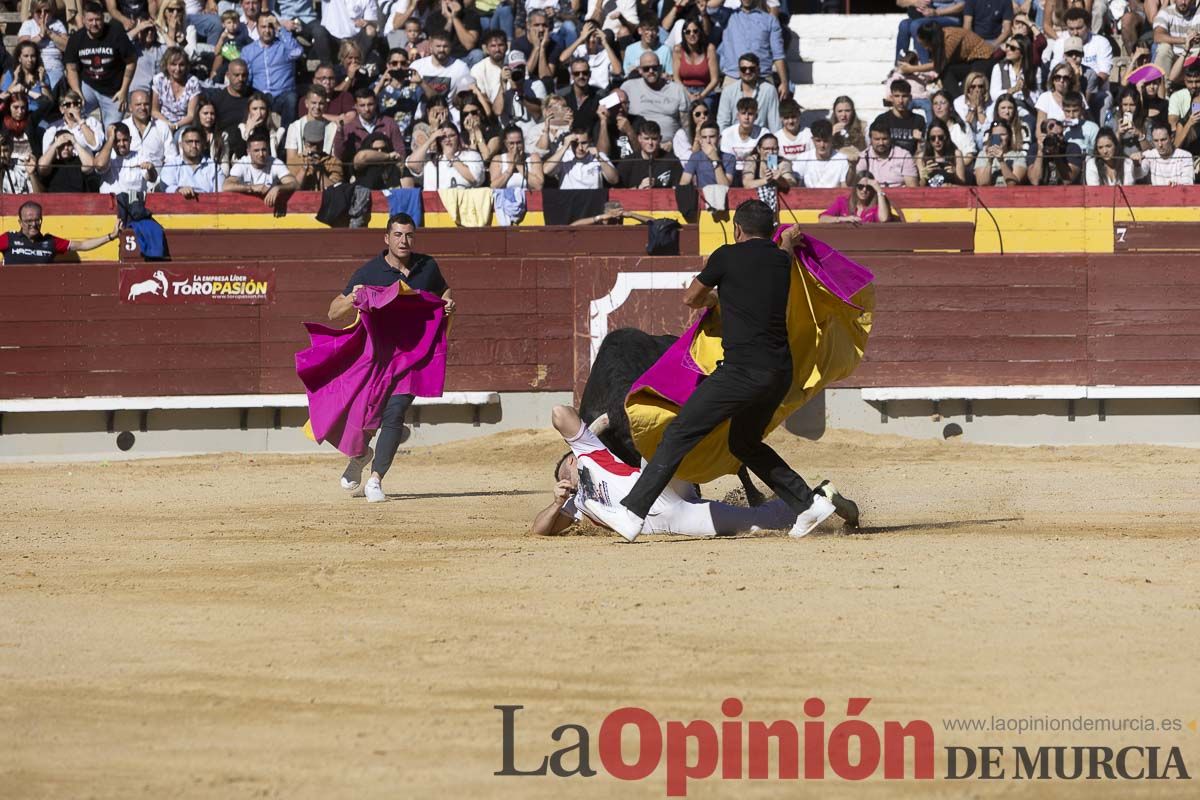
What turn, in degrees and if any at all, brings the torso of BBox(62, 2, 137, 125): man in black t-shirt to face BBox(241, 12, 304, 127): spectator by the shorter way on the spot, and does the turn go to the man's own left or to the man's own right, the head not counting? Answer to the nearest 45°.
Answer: approximately 90° to the man's own left

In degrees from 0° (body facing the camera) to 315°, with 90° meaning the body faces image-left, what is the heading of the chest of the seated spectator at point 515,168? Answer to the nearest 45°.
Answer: approximately 0°

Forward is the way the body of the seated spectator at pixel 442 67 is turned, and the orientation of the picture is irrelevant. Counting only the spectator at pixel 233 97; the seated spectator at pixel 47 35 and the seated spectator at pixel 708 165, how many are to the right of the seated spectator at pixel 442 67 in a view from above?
2

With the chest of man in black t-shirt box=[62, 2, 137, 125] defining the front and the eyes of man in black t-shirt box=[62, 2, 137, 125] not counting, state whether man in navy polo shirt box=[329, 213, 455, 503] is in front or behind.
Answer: in front

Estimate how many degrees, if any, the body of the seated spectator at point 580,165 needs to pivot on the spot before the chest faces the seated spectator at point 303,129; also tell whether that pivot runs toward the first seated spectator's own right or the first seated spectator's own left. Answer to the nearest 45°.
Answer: approximately 90° to the first seated spectator's own right

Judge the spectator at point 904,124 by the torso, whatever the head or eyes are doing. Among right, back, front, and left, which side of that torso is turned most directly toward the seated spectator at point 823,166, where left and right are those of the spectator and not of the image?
right

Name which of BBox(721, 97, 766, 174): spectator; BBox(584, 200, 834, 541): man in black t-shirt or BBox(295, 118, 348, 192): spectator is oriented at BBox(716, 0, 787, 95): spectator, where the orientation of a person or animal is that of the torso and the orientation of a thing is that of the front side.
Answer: the man in black t-shirt

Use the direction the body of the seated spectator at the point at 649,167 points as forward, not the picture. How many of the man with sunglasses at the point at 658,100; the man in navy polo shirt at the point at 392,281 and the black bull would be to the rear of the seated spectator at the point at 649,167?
1

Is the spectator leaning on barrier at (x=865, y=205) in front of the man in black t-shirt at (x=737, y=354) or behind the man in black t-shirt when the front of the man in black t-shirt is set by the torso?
in front

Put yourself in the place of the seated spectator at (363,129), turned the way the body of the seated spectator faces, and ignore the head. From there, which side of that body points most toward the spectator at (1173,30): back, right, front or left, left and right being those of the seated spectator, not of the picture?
left

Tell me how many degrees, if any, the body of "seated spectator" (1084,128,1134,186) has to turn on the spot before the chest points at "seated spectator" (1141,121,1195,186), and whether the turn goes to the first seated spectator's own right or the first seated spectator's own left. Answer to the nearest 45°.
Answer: approximately 90° to the first seated spectator's own left

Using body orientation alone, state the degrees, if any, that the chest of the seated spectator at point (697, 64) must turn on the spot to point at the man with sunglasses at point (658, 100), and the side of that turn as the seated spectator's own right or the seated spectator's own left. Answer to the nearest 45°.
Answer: approximately 45° to the seated spectator's own right

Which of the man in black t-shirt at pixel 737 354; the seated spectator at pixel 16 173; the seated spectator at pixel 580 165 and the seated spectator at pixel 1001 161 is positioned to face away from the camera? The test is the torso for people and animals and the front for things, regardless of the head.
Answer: the man in black t-shirt
